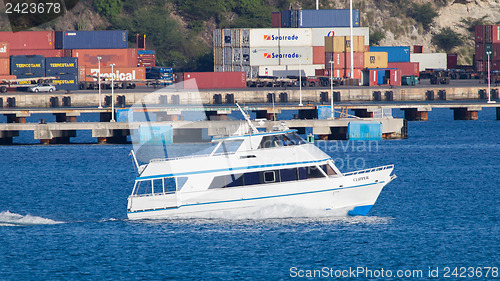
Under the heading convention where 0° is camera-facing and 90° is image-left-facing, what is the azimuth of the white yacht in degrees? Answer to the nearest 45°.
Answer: approximately 270°
